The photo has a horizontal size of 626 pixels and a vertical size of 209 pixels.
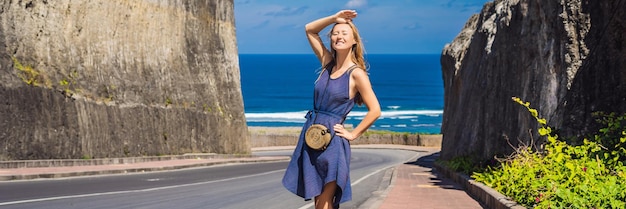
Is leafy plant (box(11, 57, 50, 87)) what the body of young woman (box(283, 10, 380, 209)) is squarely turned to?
no

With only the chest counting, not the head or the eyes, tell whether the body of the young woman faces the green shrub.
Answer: no

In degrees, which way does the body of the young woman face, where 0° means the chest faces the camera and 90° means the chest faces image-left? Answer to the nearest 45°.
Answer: approximately 45°
